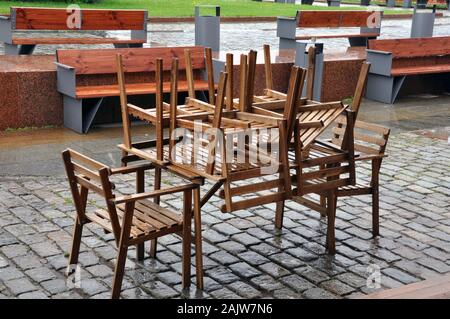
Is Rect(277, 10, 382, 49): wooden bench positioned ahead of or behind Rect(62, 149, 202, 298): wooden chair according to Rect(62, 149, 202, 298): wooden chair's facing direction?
ahead

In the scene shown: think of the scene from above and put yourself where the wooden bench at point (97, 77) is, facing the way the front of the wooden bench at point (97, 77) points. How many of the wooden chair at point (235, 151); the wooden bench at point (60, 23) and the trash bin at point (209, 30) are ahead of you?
1

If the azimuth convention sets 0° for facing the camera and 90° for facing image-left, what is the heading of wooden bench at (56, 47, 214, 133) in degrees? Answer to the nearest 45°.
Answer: approximately 0°

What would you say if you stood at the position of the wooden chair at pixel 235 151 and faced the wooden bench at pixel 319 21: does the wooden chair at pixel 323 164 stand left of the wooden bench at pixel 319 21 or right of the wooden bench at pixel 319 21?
right

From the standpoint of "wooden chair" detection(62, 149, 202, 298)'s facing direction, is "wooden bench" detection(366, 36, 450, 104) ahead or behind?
ahead

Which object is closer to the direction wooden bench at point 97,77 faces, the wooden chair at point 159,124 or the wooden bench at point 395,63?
the wooden chair

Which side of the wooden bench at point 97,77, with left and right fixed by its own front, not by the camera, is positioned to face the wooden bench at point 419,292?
front

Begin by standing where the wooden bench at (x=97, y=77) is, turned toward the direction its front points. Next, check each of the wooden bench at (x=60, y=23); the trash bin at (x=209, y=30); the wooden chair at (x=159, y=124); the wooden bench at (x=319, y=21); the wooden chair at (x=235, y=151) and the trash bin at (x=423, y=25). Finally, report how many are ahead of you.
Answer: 2

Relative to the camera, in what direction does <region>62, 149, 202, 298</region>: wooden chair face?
facing away from the viewer and to the right of the viewer

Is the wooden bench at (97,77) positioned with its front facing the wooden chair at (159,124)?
yes

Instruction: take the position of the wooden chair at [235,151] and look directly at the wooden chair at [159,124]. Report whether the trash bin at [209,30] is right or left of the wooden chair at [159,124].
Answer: right

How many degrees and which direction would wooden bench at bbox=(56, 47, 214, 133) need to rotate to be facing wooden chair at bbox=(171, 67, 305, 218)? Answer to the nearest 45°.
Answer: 0° — it already faces it
